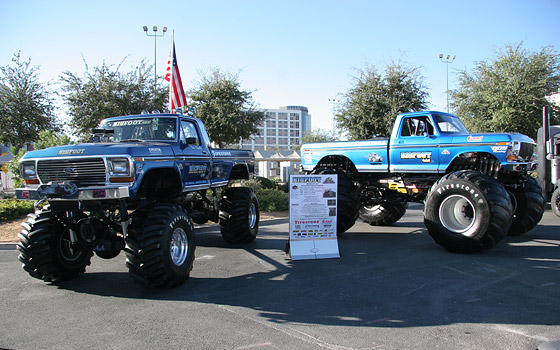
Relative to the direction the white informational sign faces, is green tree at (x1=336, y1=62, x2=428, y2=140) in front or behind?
behind

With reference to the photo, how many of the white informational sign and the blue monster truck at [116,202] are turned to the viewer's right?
0

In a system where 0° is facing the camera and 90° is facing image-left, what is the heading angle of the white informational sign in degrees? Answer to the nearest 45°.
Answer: approximately 0°

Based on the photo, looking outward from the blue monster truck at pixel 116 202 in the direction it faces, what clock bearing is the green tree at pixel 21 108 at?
The green tree is roughly at 4 o'clock from the blue monster truck.

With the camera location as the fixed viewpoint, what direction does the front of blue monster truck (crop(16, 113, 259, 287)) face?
facing the viewer and to the left of the viewer

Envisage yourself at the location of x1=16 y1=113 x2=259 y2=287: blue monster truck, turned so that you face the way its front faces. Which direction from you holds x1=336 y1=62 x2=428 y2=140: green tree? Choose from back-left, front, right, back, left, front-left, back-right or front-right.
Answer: back

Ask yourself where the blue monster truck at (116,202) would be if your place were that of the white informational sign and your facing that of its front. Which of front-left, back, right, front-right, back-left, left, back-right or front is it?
front-right

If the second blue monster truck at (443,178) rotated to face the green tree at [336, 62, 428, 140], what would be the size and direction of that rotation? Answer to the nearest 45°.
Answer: approximately 135° to its left

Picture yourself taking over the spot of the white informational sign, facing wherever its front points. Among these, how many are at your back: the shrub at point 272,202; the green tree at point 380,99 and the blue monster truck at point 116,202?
2

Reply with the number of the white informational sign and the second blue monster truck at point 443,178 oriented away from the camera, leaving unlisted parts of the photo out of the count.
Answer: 0
